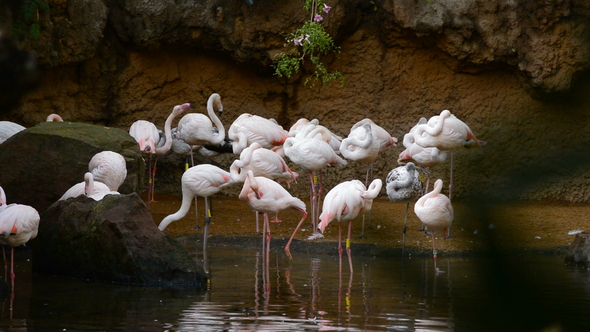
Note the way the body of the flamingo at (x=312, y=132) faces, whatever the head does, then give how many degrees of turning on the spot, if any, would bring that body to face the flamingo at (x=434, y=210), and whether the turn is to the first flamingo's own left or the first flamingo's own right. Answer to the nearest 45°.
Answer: approximately 135° to the first flamingo's own left

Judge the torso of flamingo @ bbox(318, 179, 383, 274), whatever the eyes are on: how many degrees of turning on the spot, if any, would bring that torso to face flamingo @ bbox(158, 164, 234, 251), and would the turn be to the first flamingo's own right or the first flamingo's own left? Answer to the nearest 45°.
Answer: approximately 180°

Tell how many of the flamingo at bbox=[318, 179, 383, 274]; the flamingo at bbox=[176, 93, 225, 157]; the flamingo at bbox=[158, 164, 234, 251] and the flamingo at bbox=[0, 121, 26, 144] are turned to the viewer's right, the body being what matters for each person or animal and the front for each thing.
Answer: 2

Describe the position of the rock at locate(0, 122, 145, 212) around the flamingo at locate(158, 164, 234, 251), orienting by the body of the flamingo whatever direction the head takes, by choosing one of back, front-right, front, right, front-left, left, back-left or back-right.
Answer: front

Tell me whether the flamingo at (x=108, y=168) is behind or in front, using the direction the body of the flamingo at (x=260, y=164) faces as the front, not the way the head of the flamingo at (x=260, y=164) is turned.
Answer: in front

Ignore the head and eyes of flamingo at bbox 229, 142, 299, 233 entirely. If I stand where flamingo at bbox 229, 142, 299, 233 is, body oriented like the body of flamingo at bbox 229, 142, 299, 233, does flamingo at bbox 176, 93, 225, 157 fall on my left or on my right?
on my right

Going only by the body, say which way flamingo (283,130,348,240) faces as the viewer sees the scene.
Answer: to the viewer's left

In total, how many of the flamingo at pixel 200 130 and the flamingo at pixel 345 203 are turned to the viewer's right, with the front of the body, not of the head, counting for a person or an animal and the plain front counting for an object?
2

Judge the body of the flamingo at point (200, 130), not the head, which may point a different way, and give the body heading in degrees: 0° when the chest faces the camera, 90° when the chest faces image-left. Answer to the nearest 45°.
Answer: approximately 270°

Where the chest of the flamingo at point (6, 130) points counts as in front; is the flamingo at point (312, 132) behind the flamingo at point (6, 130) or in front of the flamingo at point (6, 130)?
behind

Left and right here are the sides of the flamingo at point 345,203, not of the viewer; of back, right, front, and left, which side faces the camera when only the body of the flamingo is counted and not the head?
right

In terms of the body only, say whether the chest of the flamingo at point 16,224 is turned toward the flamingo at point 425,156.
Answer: no

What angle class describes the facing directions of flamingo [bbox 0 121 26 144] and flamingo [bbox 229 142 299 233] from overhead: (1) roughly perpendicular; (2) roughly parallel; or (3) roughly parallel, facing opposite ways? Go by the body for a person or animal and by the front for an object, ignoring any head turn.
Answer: roughly parallel

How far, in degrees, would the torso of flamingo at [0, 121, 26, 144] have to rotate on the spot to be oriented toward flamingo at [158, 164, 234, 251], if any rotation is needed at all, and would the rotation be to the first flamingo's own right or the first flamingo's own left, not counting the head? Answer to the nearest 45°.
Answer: approximately 135° to the first flamingo's own left

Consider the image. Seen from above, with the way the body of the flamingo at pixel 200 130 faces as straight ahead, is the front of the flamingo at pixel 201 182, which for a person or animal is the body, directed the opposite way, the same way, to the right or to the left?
the opposite way

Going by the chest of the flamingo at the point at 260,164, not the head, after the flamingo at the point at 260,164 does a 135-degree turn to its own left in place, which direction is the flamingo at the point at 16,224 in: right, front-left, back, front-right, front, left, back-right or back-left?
right

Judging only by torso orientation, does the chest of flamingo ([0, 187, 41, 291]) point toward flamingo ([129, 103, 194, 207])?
no

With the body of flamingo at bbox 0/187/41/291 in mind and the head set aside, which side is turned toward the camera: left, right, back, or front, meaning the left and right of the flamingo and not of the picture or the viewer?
left

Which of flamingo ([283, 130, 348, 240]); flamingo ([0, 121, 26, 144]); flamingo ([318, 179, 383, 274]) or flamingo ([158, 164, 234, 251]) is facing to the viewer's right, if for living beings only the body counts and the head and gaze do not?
flamingo ([318, 179, 383, 274])

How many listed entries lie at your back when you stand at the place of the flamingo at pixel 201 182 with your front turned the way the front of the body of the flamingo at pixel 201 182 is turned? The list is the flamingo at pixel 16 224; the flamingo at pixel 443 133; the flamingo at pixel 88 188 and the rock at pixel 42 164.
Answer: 1
